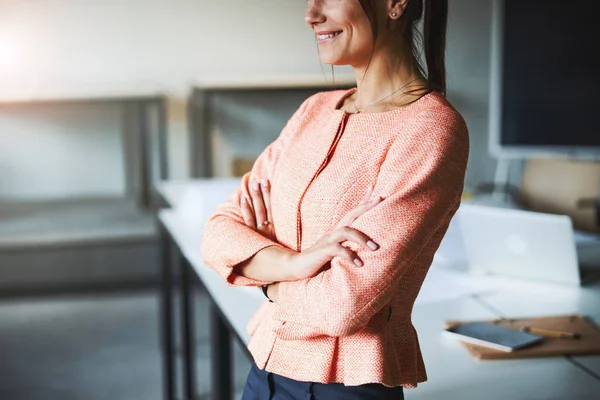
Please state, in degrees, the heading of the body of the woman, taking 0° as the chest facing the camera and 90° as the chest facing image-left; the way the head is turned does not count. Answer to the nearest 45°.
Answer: approximately 45°

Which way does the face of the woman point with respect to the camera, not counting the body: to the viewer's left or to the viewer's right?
to the viewer's left
